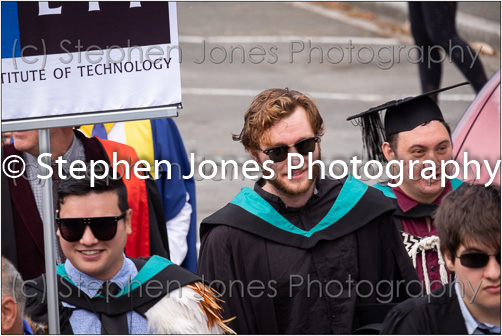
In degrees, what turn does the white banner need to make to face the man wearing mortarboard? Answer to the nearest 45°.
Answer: approximately 90° to its left

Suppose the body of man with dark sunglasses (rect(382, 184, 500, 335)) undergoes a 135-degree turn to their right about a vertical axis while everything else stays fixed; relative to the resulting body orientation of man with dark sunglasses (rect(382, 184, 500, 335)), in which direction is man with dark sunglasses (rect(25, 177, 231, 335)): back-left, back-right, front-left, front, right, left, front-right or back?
front

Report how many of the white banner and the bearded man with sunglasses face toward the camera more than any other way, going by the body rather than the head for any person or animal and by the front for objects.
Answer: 2

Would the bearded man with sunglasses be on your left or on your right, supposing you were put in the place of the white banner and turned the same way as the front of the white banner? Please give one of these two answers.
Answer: on your left

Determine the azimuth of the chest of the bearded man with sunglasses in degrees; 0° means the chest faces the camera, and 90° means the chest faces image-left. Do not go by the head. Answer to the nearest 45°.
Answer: approximately 0°

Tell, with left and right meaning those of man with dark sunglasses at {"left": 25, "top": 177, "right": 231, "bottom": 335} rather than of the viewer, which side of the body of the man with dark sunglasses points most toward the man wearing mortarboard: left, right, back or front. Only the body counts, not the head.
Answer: left
